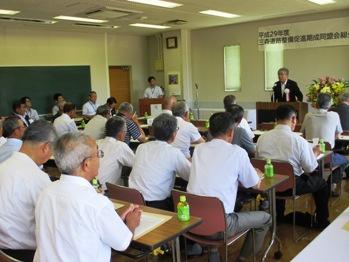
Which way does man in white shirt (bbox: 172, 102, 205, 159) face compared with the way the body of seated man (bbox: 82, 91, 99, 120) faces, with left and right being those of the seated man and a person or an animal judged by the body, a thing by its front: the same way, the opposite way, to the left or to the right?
to the left

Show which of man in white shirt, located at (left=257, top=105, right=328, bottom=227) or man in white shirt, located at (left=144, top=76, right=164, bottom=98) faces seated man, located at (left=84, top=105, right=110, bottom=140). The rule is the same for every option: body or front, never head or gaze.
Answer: man in white shirt, located at (left=144, top=76, right=164, bottom=98)

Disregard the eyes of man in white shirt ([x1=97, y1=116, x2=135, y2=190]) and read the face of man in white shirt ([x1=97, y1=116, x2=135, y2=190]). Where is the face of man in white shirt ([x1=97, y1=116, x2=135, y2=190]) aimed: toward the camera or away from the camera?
away from the camera

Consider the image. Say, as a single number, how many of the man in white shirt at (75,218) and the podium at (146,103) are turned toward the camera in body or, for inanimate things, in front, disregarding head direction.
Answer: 1

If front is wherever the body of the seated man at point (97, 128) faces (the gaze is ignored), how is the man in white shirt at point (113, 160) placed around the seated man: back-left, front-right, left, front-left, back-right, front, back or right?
back-right

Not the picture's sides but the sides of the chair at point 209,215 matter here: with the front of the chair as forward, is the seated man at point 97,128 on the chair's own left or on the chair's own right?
on the chair's own left

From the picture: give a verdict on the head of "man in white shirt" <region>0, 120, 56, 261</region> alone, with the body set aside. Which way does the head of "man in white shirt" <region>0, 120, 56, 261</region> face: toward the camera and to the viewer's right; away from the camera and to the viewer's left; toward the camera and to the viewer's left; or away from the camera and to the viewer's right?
away from the camera and to the viewer's right

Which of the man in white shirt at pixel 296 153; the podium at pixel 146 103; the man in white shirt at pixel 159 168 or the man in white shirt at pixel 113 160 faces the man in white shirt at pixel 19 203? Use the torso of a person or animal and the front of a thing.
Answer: the podium

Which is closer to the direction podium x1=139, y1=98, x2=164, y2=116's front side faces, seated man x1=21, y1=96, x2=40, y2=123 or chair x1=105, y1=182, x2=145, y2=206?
the chair

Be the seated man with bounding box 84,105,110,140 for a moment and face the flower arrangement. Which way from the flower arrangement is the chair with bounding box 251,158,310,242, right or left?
right

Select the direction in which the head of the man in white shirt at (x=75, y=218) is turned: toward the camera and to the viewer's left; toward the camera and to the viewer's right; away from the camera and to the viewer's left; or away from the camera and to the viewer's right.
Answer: away from the camera and to the viewer's right

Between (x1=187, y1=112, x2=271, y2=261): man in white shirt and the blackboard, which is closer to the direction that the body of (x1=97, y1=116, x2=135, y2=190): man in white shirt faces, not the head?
the blackboard

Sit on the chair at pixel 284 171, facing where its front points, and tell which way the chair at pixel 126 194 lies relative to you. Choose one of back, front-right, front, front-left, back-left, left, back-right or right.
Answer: back

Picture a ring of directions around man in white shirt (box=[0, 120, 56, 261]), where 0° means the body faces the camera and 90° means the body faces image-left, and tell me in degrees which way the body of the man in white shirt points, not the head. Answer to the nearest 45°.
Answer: approximately 225°

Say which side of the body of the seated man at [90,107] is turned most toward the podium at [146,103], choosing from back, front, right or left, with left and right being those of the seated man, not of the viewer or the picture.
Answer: left
